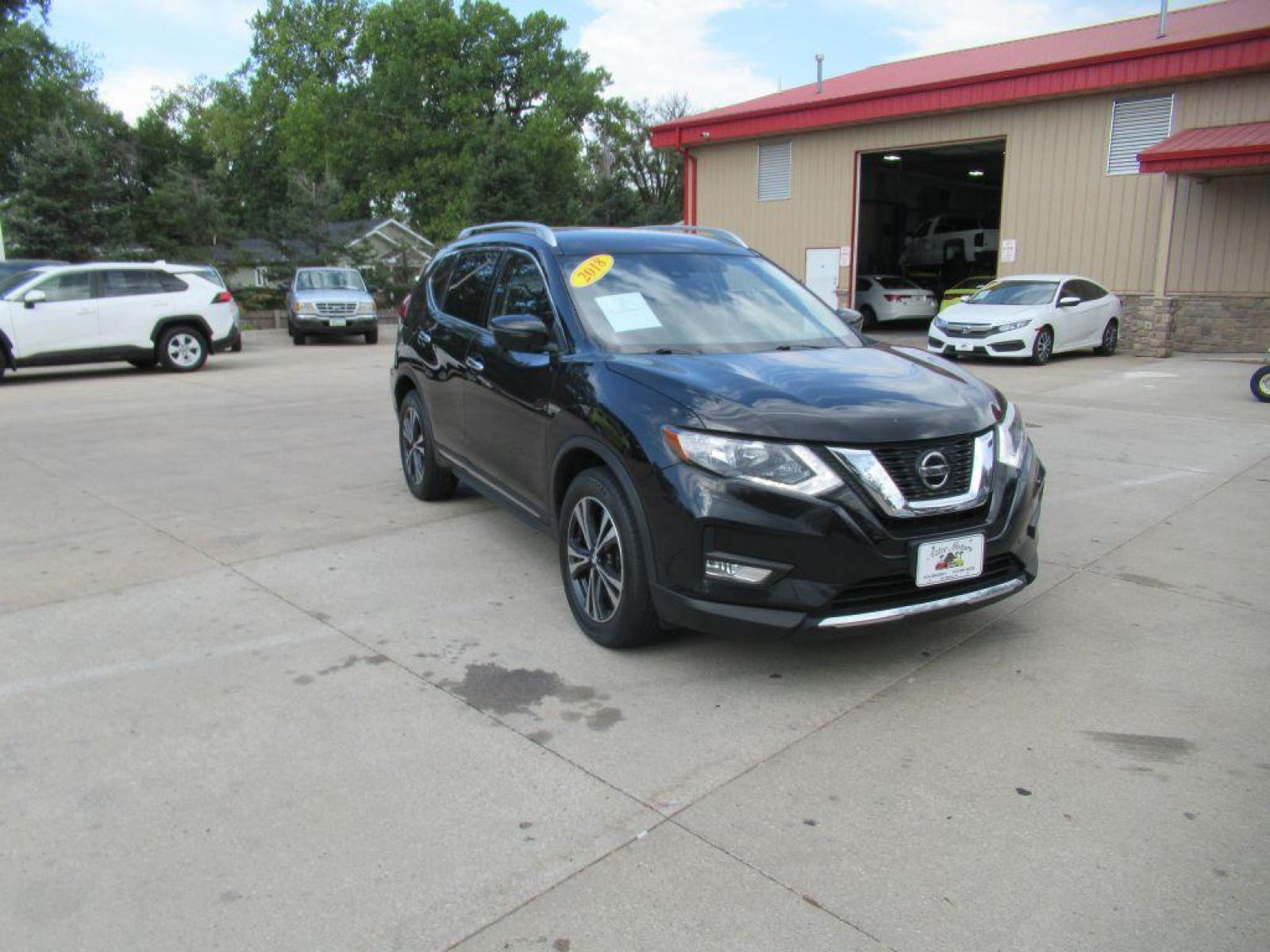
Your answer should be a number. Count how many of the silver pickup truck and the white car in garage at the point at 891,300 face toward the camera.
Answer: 1

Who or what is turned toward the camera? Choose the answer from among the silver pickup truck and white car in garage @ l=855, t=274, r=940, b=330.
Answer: the silver pickup truck

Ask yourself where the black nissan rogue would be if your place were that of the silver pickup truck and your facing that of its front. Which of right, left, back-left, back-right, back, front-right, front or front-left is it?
front

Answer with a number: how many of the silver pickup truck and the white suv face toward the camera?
1

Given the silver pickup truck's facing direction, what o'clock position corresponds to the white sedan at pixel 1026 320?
The white sedan is roughly at 10 o'clock from the silver pickup truck.

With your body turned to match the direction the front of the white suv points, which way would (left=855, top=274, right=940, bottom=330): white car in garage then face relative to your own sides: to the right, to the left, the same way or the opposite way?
to the right

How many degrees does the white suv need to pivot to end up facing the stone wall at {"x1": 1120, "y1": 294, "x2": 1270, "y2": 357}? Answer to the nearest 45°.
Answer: approximately 180°

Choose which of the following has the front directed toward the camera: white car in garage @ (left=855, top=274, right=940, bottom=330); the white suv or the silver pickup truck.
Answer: the silver pickup truck

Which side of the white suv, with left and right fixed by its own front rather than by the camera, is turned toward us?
left

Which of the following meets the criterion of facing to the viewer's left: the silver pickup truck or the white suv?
the white suv

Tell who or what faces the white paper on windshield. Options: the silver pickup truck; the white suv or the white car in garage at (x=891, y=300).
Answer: the silver pickup truck

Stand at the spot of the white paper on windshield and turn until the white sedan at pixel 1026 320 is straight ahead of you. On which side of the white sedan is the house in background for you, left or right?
left

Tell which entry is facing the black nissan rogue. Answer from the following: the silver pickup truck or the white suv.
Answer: the silver pickup truck

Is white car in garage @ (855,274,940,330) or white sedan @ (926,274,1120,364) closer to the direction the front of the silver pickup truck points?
the white sedan

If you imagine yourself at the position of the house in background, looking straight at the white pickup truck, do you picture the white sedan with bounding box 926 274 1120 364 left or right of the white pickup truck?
right

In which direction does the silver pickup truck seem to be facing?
toward the camera

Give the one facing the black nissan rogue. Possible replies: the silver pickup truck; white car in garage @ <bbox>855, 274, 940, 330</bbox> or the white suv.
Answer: the silver pickup truck

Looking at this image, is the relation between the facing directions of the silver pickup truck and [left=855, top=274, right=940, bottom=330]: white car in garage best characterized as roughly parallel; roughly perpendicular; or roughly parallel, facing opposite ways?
roughly parallel, facing opposite ways

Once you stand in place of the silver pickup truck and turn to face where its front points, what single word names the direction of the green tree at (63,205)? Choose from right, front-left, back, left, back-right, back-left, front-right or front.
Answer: back-right
